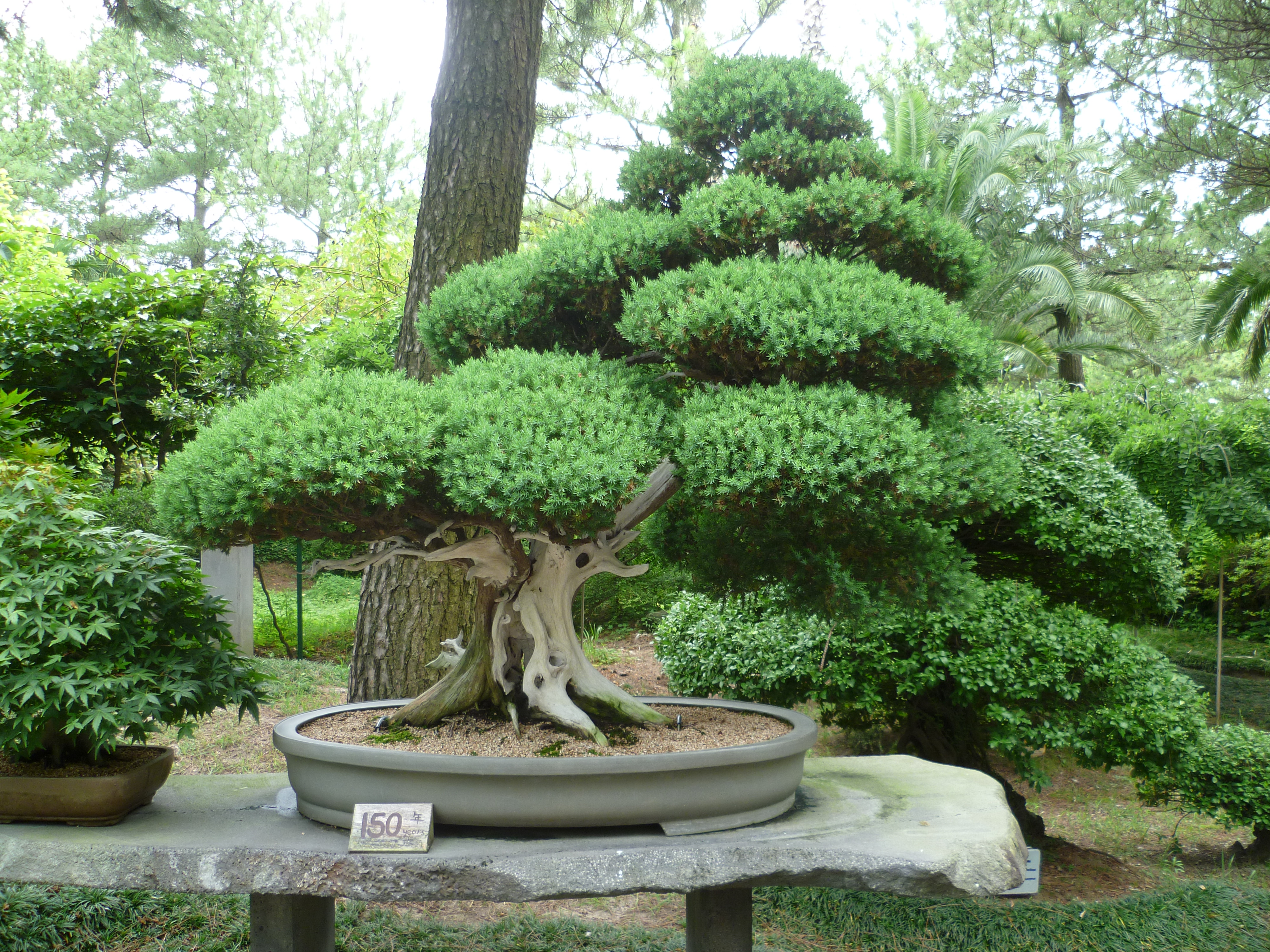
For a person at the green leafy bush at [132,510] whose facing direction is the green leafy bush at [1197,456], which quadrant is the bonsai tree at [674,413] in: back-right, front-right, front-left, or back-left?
front-right

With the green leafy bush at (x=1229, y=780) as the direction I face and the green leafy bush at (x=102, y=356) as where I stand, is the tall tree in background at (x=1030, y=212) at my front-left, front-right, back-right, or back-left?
front-left

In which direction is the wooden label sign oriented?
toward the camera

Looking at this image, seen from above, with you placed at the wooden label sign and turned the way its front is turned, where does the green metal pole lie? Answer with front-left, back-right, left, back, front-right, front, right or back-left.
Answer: back

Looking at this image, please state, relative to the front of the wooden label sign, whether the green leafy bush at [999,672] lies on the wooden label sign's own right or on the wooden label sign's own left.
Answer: on the wooden label sign's own left

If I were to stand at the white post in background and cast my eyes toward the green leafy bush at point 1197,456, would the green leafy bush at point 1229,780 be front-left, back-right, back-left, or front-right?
front-right

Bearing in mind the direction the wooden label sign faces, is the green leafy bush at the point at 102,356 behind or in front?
behind

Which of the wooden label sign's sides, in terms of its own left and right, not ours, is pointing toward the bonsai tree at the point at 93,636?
right

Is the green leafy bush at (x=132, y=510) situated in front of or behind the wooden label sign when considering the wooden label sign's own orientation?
behind

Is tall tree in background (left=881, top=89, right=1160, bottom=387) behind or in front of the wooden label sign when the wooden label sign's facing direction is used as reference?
behind

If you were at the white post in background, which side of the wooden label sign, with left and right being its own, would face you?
back
